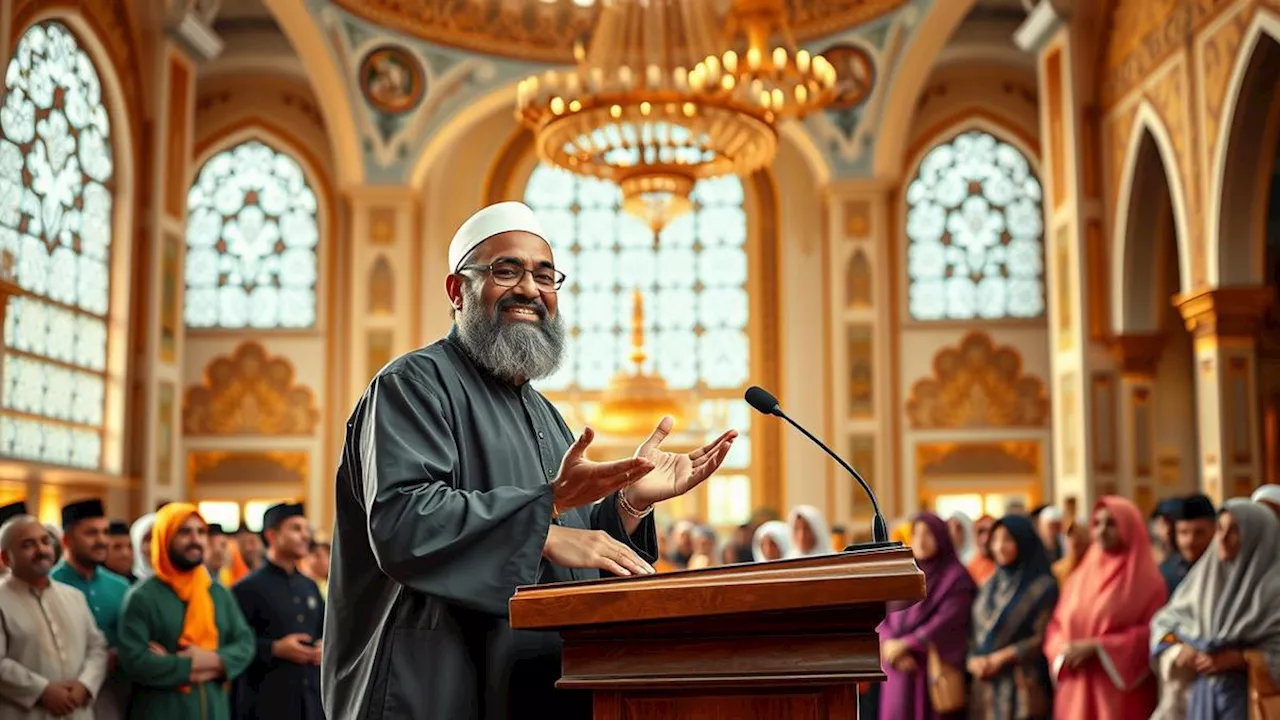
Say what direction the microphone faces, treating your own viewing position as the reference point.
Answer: facing to the left of the viewer

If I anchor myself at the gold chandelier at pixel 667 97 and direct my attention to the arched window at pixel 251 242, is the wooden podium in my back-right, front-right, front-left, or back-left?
back-left

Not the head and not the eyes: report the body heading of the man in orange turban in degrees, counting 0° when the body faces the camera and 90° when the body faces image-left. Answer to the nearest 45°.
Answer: approximately 315°
